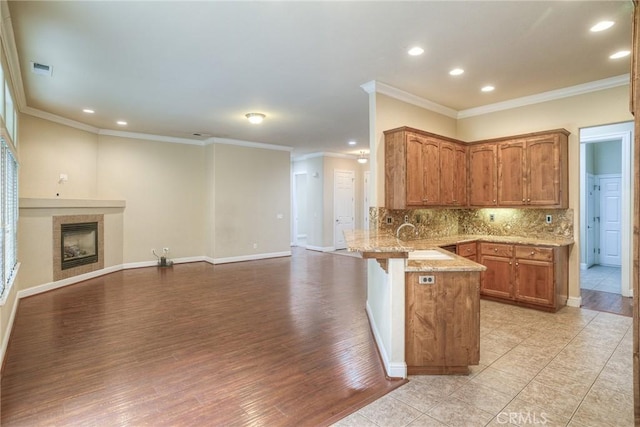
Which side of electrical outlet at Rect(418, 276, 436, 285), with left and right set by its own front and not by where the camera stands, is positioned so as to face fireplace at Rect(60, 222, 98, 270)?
right

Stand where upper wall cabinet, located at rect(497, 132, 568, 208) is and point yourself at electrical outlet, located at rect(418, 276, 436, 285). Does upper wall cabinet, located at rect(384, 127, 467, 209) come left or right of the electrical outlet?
right

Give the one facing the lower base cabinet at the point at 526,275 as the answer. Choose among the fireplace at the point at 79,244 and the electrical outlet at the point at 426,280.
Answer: the fireplace

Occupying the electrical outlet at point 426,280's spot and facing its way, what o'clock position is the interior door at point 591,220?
The interior door is roughly at 7 o'clock from the electrical outlet.

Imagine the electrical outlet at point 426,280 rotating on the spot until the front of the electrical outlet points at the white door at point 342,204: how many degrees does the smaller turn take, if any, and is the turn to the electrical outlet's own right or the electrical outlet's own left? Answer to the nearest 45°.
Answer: approximately 180°

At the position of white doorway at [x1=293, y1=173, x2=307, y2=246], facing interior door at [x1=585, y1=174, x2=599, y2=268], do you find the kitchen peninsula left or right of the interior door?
right

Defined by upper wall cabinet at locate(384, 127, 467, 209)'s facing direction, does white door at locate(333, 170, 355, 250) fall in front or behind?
behind

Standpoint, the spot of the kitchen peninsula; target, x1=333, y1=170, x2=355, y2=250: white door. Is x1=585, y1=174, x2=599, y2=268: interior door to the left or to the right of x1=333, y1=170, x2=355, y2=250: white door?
right

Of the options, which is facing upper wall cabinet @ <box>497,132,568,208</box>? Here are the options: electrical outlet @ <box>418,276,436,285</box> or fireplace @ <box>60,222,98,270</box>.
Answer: the fireplace

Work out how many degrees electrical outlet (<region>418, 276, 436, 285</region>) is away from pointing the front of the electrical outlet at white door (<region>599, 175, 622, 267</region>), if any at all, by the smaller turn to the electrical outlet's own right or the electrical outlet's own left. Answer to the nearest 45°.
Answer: approximately 135° to the electrical outlet's own left

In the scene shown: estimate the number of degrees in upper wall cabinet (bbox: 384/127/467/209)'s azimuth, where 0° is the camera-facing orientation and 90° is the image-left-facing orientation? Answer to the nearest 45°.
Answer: approximately 315°

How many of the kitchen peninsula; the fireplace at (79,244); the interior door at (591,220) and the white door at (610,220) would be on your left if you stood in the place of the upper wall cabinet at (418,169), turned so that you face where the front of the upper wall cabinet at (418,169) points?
2
